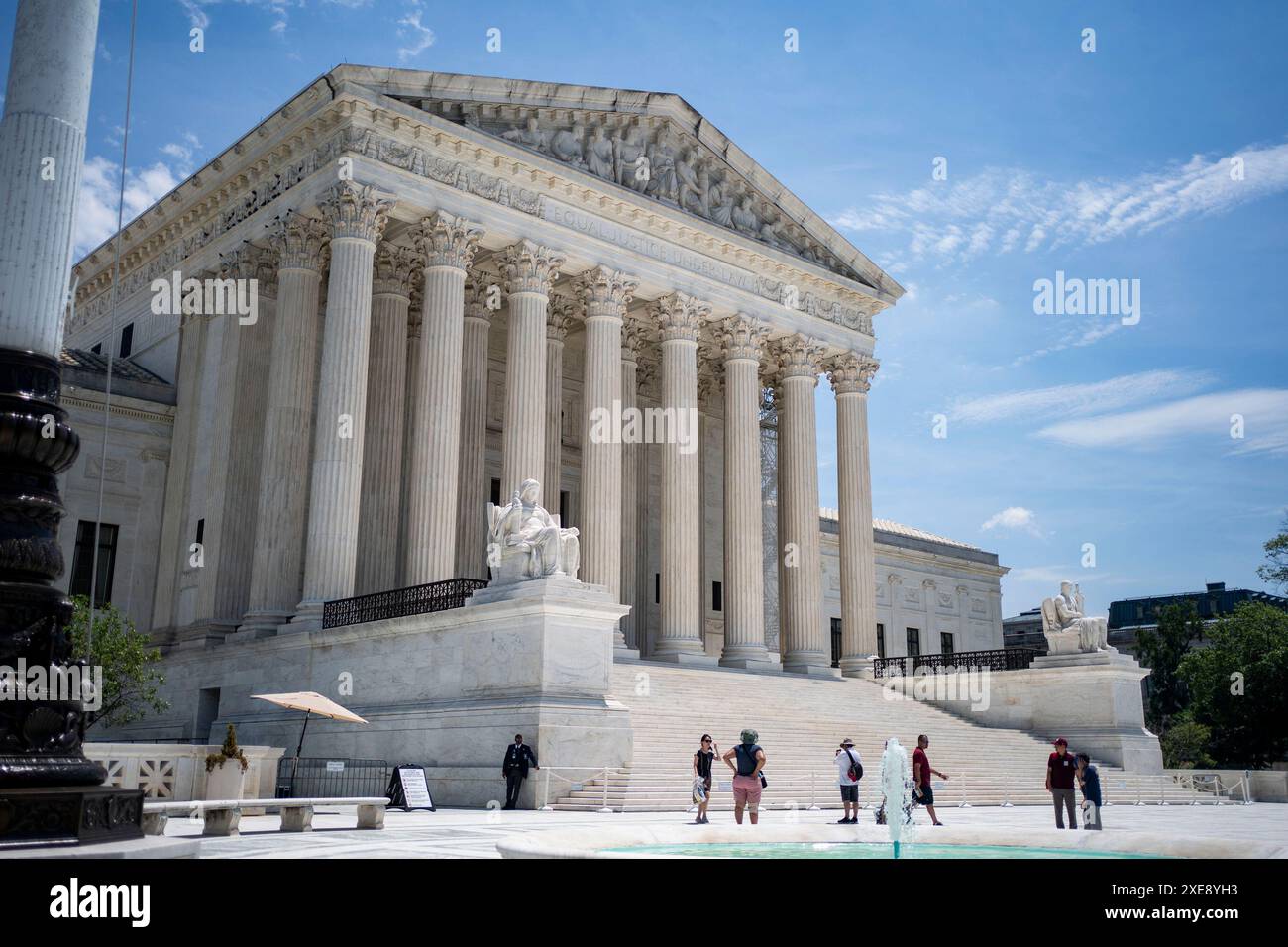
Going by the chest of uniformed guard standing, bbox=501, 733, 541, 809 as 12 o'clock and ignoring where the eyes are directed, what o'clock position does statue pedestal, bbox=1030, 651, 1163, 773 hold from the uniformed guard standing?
The statue pedestal is roughly at 8 o'clock from the uniformed guard standing.

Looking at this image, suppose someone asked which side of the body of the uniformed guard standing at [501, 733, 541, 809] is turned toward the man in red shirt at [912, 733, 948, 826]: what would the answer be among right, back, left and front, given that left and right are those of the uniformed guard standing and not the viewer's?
left

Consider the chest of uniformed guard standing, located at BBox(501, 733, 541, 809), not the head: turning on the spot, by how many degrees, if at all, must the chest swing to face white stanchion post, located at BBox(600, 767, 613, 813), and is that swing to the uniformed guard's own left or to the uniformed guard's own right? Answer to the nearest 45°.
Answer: approximately 90° to the uniformed guard's own left

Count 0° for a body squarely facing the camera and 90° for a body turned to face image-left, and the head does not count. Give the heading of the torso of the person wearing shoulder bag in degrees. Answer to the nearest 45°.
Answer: approximately 180°

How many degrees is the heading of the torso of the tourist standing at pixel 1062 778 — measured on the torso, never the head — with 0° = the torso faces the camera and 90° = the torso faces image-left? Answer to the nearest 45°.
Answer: approximately 0°

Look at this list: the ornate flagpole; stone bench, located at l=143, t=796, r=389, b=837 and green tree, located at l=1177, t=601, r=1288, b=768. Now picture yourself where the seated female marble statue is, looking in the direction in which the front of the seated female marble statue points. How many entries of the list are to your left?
1

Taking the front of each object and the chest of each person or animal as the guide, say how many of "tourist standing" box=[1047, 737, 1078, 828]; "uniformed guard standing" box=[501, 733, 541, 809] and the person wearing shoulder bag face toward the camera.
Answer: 2

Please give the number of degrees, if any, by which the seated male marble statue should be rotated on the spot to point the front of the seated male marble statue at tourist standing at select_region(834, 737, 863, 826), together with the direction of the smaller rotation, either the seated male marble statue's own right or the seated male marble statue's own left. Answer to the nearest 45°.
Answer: approximately 45° to the seated male marble statue's own right
